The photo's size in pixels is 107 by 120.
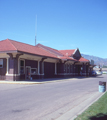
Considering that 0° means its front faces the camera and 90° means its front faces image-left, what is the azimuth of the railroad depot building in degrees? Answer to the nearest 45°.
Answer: approximately 315°
